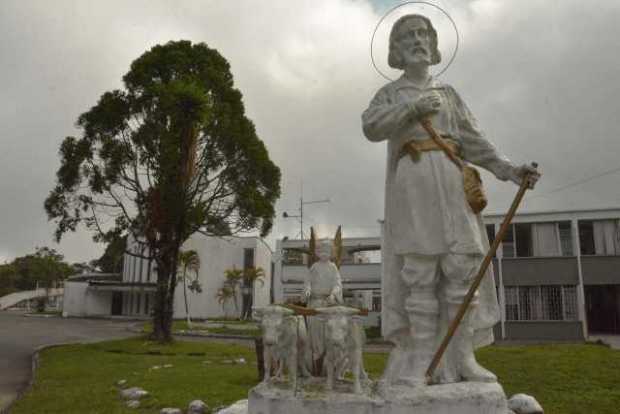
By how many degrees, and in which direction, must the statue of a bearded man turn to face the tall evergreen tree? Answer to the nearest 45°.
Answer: approximately 135° to its right

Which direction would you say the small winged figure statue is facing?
toward the camera

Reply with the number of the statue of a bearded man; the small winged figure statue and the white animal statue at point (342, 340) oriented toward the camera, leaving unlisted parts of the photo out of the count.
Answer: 3

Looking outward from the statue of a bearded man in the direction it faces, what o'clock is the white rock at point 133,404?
The white rock is roughly at 4 o'clock from the statue of a bearded man.

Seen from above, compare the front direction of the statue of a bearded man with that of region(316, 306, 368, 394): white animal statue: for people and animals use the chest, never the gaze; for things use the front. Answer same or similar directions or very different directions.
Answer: same or similar directions

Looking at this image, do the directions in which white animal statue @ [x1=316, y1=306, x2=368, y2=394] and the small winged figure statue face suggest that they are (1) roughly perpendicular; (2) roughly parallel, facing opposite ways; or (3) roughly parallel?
roughly parallel

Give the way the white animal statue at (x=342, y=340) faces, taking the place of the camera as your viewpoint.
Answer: facing the viewer

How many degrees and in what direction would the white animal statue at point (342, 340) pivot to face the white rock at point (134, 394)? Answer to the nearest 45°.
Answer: approximately 135° to its right

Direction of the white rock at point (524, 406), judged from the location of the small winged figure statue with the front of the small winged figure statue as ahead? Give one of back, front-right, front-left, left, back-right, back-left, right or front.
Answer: left

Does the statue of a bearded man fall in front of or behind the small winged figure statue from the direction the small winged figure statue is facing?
in front

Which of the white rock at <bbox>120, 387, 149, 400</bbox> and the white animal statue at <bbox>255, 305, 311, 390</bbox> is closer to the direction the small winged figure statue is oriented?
the white animal statue

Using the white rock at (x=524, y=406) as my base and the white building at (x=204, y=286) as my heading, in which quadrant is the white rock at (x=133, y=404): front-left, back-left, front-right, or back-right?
front-left

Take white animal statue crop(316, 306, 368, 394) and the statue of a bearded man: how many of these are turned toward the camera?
2
